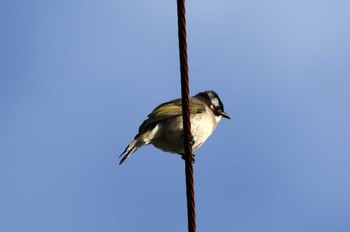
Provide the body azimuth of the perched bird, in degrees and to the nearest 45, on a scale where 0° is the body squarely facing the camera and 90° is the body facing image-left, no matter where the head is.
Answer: approximately 270°
